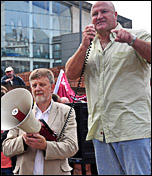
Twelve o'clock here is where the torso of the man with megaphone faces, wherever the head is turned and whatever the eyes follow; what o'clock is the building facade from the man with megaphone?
The building facade is roughly at 6 o'clock from the man with megaphone.

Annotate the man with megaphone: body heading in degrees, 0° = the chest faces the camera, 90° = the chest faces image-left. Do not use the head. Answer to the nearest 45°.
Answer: approximately 0°

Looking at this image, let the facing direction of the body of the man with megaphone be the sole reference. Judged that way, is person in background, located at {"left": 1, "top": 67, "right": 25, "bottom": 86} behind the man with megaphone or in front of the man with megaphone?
behind
